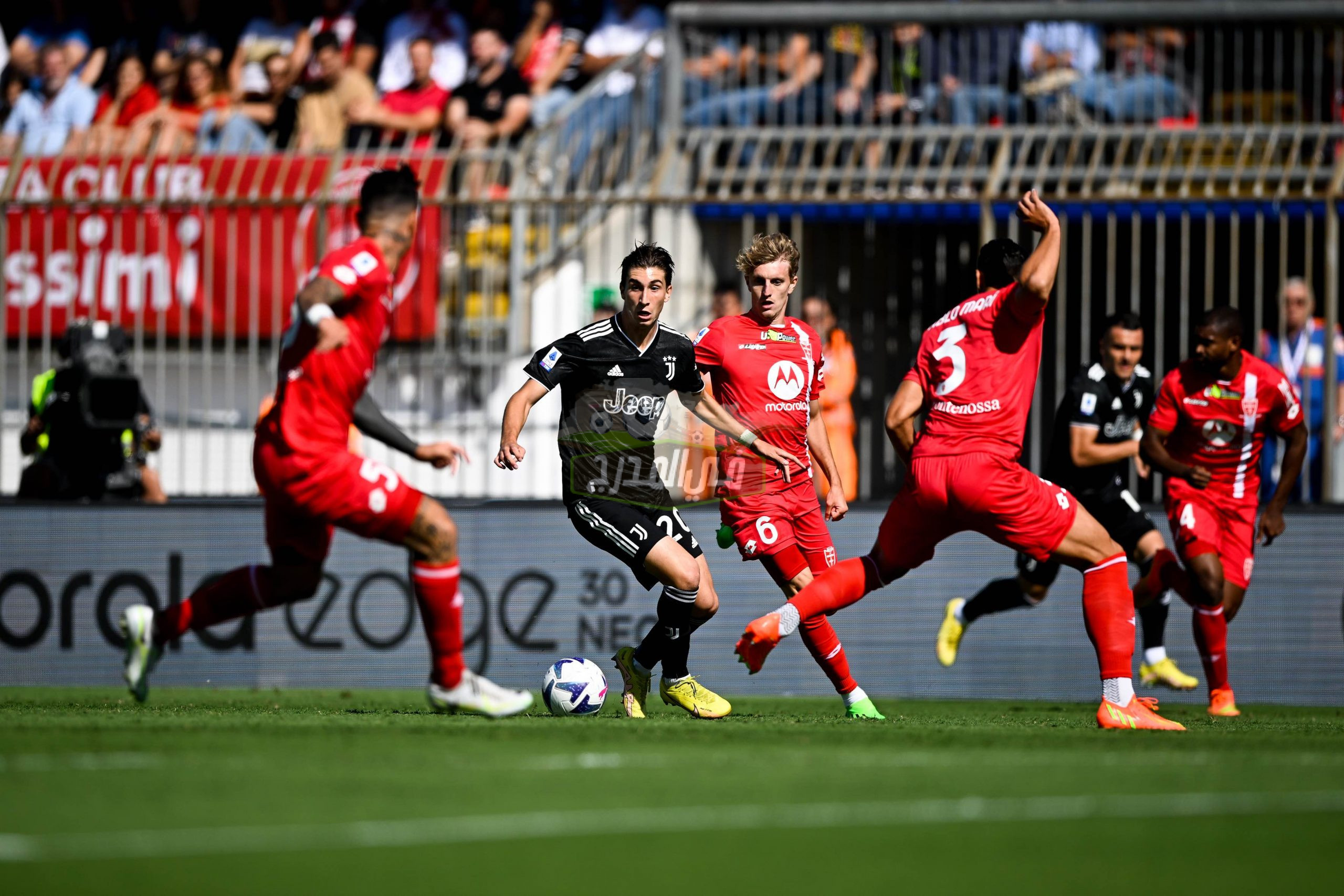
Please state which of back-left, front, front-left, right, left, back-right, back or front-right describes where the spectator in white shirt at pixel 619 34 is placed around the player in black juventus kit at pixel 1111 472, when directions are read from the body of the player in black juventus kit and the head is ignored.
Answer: back

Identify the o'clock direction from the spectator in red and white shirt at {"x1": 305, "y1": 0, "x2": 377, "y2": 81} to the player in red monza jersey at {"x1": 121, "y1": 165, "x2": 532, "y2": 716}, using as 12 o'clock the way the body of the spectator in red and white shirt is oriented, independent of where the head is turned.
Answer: The player in red monza jersey is roughly at 12 o'clock from the spectator in red and white shirt.

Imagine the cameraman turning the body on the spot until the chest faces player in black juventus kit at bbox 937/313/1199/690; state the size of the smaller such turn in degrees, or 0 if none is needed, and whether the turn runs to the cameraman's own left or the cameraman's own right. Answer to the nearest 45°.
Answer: approximately 45° to the cameraman's own left

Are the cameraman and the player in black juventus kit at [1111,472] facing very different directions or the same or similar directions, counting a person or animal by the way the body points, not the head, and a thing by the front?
same or similar directions

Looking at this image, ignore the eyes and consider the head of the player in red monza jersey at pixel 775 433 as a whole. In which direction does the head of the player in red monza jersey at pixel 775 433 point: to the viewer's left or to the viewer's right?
to the viewer's left

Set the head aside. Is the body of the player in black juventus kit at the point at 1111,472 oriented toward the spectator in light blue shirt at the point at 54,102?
no

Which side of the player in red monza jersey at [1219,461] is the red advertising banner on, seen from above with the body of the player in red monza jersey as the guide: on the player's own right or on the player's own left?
on the player's own right

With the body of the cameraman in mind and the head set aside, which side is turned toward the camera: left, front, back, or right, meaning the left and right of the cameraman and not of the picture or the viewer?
front

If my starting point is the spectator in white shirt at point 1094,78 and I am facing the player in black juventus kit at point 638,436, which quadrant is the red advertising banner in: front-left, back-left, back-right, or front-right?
front-right

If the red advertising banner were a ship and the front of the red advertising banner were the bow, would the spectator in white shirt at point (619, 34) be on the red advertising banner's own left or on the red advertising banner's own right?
on the red advertising banner's own left

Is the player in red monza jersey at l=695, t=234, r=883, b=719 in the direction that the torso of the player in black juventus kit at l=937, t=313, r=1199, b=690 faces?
no

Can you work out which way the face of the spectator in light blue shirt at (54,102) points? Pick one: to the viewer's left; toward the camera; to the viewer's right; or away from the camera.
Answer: toward the camera

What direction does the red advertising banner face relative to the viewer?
toward the camera

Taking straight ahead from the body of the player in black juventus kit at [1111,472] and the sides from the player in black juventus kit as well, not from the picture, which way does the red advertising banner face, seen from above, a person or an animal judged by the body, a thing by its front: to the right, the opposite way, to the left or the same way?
the same way

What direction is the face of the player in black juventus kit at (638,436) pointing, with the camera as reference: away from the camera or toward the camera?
toward the camera

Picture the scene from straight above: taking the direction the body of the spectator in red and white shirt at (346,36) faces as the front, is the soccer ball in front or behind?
in front

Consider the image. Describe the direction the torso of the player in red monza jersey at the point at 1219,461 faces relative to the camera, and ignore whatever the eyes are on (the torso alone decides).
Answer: toward the camera
